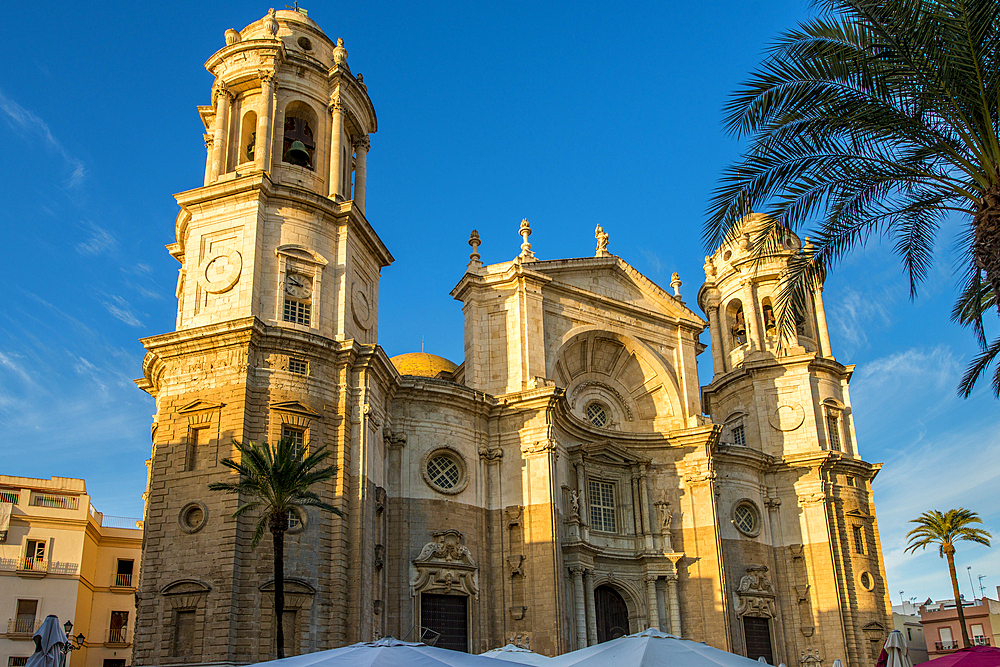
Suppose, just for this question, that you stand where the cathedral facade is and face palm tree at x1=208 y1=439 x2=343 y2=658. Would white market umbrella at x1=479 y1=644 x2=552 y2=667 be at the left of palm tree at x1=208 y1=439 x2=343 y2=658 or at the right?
left

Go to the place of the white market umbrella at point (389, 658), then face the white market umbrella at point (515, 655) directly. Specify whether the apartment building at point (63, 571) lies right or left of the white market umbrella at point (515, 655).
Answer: left

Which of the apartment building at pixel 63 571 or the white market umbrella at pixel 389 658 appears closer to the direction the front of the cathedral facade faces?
the white market umbrella

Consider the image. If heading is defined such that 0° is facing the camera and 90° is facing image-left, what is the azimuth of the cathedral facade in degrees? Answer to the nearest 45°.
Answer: approximately 315°

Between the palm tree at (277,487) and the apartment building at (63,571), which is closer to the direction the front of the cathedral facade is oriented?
the palm tree

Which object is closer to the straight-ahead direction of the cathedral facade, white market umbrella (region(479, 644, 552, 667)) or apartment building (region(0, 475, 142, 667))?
the white market umbrella

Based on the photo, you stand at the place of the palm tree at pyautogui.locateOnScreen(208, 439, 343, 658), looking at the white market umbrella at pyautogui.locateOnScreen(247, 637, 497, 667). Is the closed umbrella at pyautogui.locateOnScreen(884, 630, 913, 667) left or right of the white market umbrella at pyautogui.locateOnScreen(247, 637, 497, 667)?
left

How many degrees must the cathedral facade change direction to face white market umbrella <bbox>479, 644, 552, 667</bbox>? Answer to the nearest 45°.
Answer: approximately 45° to its right

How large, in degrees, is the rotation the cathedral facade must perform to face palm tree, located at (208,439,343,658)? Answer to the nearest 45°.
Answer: approximately 90° to its right

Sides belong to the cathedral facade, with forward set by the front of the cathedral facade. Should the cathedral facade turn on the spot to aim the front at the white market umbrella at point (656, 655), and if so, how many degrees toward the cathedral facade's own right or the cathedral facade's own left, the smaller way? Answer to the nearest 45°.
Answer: approximately 45° to the cathedral facade's own right

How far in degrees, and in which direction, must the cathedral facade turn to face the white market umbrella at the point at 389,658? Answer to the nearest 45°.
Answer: approximately 45° to its right
